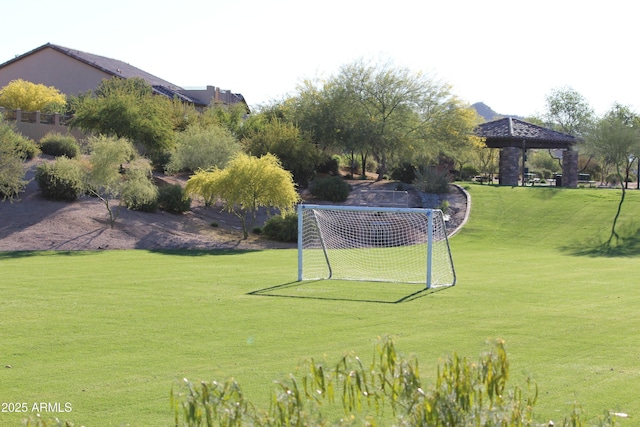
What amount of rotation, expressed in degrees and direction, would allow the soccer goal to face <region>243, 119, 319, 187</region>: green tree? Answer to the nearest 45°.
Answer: approximately 135° to its right

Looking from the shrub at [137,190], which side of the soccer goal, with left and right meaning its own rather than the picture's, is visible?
right

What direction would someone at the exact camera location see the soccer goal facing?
facing the viewer and to the left of the viewer

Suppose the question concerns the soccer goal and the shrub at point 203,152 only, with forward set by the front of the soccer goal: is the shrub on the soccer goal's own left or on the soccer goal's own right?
on the soccer goal's own right

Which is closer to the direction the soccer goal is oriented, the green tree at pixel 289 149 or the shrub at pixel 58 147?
the shrub

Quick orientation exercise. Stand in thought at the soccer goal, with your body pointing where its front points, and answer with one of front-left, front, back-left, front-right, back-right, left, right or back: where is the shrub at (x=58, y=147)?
right

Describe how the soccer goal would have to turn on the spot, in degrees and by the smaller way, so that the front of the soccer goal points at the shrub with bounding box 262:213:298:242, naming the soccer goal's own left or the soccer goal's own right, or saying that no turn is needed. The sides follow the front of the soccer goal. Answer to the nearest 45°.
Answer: approximately 90° to the soccer goal's own right

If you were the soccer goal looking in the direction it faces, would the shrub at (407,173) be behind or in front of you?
behind

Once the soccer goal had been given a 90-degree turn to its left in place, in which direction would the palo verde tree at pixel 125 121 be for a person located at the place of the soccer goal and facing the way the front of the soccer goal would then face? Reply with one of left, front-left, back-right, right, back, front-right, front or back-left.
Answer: back

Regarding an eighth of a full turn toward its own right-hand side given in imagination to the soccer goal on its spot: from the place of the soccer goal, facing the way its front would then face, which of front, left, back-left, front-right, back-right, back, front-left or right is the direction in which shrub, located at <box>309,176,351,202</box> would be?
right

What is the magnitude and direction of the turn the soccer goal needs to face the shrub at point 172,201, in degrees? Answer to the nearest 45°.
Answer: approximately 90° to its right
